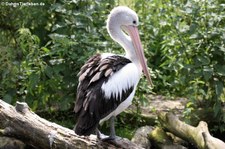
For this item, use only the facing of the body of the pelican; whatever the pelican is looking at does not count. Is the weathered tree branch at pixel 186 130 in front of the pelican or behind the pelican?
in front

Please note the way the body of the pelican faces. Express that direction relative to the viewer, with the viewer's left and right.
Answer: facing to the right of the viewer
